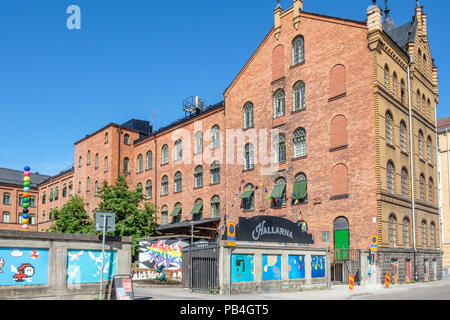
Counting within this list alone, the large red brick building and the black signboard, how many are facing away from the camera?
0

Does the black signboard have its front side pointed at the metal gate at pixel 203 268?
no

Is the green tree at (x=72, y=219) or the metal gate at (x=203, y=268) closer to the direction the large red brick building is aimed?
the metal gate

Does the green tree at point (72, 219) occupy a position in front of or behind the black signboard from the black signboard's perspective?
behind

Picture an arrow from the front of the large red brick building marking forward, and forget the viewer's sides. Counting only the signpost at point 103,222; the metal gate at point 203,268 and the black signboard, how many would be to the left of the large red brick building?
0

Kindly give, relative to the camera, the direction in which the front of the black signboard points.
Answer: facing the viewer
